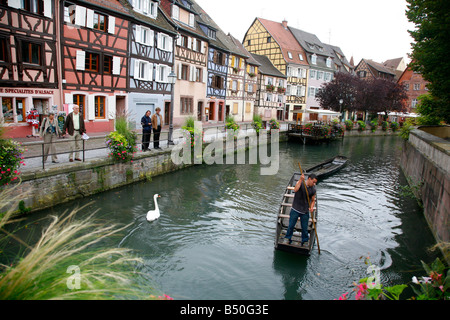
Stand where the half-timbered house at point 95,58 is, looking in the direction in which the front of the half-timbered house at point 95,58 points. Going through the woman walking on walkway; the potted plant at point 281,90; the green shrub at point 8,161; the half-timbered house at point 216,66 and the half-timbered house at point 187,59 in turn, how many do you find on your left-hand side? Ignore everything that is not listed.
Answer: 3

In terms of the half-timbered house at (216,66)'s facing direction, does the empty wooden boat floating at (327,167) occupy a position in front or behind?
in front

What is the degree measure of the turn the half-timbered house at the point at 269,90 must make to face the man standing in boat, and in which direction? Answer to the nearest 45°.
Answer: approximately 45° to its right

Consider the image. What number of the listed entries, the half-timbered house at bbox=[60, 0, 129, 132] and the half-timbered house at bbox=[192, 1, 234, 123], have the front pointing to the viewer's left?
0

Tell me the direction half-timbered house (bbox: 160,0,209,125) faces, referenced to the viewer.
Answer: facing the viewer and to the right of the viewer

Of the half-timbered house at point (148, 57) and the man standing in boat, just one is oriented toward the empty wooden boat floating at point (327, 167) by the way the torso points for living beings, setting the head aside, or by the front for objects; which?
the half-timbered house

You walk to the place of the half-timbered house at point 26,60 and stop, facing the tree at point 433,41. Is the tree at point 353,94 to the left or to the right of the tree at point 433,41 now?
left

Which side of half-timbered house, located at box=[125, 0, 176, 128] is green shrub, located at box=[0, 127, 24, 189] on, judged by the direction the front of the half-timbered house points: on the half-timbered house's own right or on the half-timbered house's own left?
on the half-timbered house's own right

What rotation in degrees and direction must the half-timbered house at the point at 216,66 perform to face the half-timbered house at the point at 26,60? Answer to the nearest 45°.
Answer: approximately 90° to its right

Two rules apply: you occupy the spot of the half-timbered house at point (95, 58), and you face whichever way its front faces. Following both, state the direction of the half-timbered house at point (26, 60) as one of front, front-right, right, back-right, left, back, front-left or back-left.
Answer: right

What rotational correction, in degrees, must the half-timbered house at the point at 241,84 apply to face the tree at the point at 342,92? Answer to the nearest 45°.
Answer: approximately 90° to its left

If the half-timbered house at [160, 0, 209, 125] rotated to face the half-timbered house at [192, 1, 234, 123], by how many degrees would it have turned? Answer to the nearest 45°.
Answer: approximately 90° to its left

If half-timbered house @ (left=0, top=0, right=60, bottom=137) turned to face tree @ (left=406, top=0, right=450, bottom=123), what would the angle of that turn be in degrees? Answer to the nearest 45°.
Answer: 0° — it already faces it

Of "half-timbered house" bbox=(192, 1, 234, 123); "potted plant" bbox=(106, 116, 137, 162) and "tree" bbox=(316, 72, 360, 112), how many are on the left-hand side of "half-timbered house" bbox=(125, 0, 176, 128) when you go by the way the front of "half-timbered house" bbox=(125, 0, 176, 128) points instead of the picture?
2
